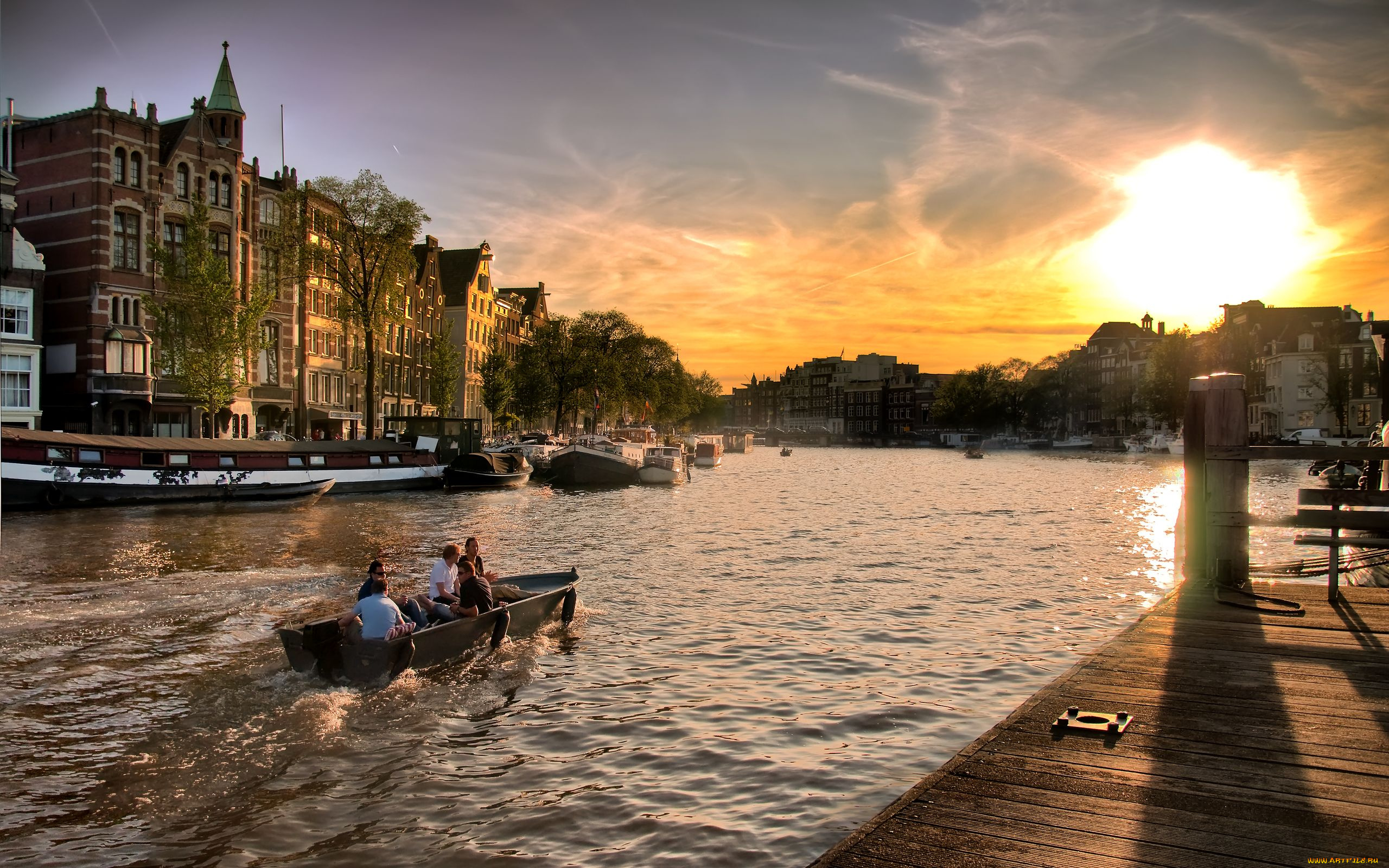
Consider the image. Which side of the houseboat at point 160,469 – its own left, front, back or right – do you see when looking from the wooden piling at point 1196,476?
right

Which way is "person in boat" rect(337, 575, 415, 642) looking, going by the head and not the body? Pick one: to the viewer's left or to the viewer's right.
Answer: to the viewer's right

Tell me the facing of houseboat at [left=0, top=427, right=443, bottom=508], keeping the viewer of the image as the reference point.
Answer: facing to the right of the viewer

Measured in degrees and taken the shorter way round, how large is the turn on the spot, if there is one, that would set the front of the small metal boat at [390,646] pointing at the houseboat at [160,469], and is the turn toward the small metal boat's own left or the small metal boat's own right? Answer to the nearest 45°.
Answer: approximately 45° to the small metal boat's own left

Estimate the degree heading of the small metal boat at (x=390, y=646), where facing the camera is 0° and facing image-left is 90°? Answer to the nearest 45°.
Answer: approximately 225°

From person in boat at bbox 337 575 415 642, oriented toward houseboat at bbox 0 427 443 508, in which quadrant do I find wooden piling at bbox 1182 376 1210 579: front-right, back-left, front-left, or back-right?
back-right

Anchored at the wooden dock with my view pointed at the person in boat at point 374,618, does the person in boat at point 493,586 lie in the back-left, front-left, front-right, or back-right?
front-right

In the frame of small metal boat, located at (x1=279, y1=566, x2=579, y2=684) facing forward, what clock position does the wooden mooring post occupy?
The wooden mooring post is roughly at 2 o'clock from the small metal boat.
